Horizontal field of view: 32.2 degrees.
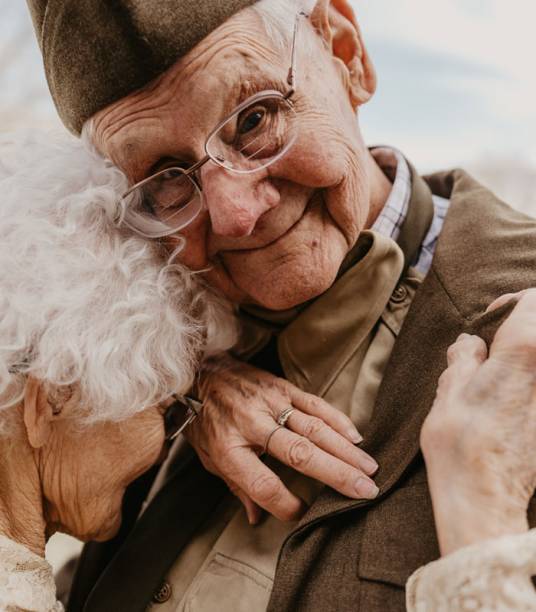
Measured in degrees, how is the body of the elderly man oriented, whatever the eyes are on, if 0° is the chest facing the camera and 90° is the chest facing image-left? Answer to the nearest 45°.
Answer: approximately 45°
